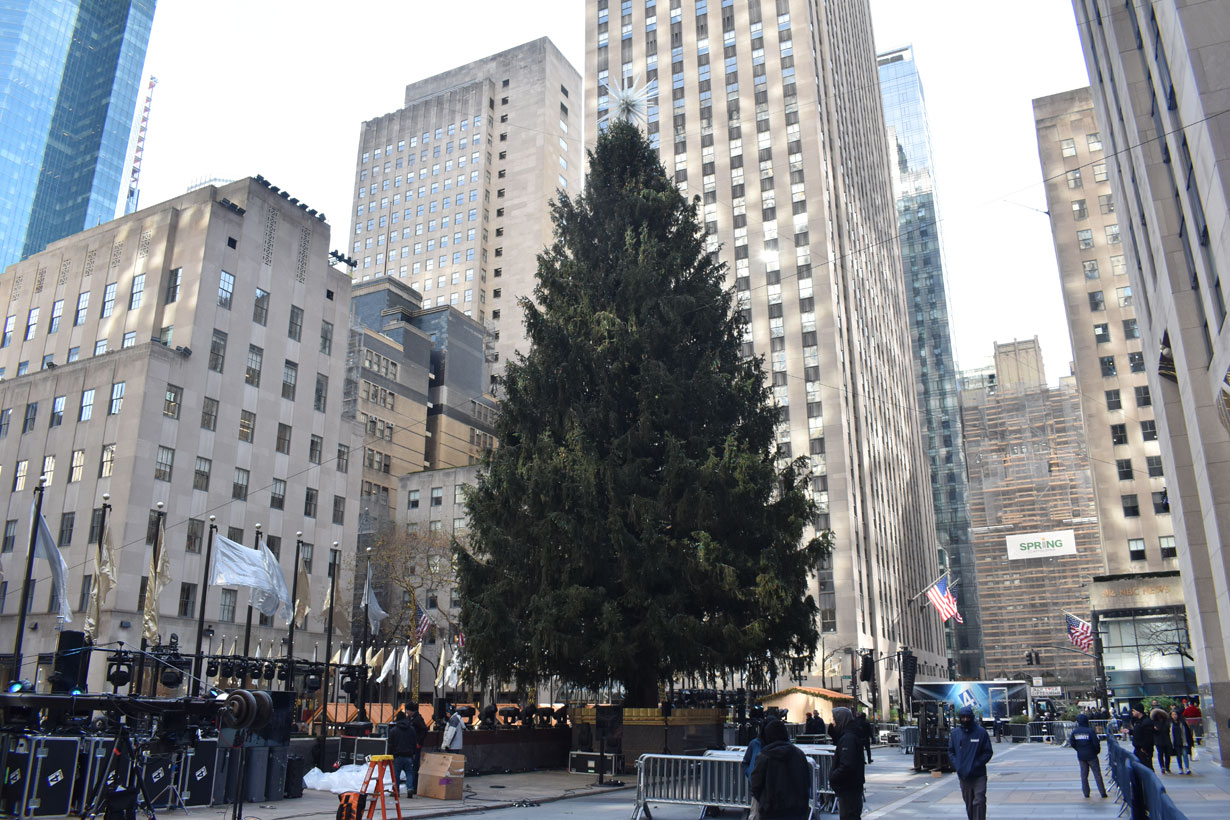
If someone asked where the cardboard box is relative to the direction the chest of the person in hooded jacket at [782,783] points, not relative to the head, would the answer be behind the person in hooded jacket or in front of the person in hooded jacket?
in front

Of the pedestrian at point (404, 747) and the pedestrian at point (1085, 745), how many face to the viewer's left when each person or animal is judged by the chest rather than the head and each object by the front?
0

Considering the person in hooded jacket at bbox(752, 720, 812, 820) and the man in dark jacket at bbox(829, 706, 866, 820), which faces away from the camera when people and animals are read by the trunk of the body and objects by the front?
the person in hooded jacket

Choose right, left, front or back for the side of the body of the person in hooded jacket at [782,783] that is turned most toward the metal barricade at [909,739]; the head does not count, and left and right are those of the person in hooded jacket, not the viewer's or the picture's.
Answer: front

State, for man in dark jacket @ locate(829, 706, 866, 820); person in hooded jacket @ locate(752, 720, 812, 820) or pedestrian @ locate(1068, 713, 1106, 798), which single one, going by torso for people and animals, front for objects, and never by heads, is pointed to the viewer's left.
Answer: the man in dark jacket

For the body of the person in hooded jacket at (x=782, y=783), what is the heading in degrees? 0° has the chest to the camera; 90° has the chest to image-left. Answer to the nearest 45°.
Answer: approximately 180°

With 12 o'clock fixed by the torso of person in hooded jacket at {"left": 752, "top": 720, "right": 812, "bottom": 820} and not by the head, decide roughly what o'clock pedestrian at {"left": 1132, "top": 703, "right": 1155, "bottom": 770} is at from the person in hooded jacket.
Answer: The pedestrian is roughly at 1 o'clock from the person in hooded jacket.

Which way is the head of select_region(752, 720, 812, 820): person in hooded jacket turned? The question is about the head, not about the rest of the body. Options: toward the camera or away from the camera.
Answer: away from the camera

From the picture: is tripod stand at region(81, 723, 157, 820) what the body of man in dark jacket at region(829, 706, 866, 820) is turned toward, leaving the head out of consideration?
yes

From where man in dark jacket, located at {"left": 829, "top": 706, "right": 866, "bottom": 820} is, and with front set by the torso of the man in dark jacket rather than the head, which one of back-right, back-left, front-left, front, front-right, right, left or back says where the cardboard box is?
front-right
